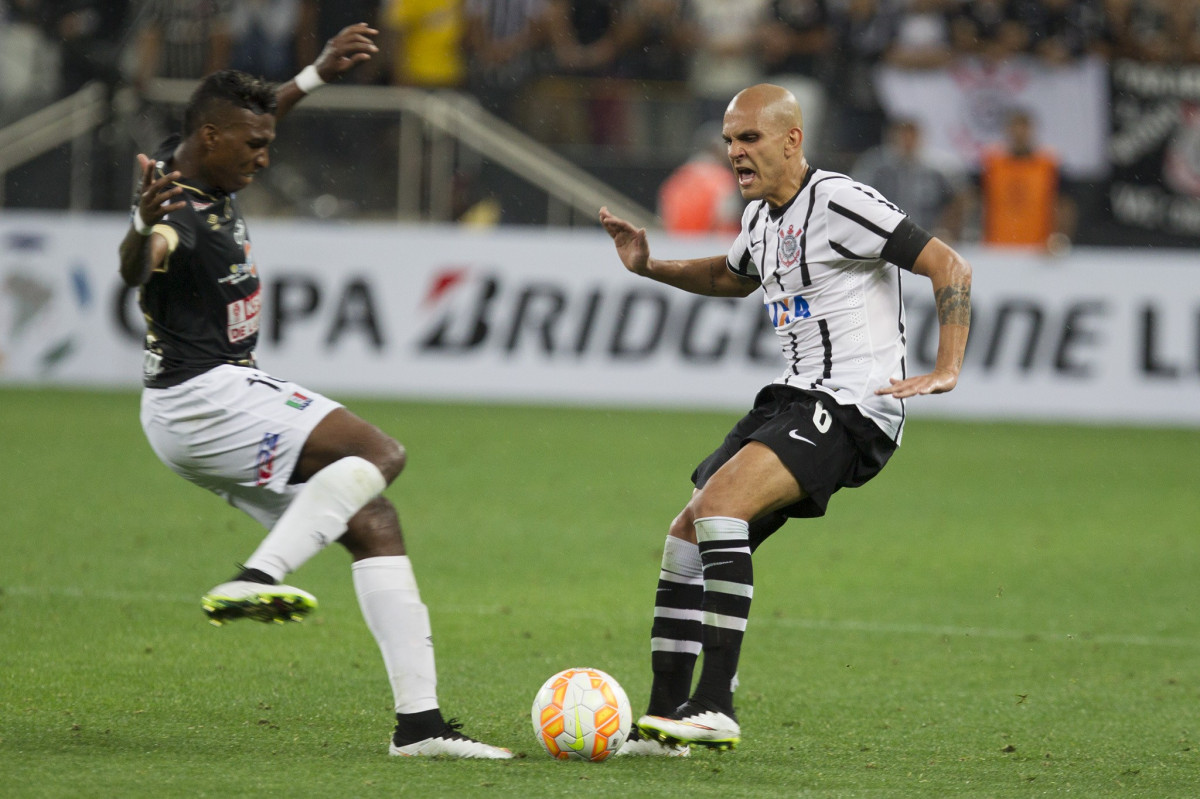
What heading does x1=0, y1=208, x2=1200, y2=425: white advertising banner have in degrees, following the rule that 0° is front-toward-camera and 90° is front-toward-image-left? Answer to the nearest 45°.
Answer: approximately 0°

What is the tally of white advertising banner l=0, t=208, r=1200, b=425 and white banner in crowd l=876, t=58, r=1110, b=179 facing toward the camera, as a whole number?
2

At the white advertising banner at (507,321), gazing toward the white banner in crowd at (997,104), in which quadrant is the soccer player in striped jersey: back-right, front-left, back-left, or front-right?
back-right

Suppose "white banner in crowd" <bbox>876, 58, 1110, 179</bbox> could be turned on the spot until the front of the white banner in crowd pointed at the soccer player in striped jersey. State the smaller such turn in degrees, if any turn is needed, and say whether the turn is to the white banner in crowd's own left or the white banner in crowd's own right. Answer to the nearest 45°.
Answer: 0° — it already faces them

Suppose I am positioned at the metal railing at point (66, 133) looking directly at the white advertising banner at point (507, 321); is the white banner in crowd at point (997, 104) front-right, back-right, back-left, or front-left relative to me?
front-left

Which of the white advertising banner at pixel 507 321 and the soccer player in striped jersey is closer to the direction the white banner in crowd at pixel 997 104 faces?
the soccer player in striped jersey

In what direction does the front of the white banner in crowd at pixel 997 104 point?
toward the camera

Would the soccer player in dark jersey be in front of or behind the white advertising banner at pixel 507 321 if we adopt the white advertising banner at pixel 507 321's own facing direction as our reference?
in front

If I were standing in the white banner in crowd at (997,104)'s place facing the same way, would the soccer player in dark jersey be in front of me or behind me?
in front

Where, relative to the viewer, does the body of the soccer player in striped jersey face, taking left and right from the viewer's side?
facing the viewer and to the left of the viewer

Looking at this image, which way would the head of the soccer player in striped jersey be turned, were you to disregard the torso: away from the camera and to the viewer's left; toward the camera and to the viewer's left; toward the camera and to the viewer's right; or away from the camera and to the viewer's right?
toward the camera and to the viewer's left

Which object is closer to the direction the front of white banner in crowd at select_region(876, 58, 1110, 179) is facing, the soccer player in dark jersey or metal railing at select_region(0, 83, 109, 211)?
the soccer player in dark jersey

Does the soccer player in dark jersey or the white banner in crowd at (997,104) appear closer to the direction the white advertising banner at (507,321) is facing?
the soccer player in dark jersey
